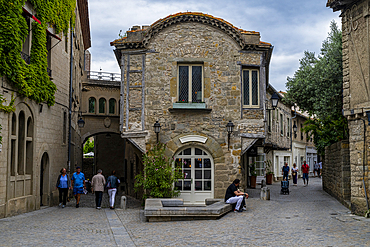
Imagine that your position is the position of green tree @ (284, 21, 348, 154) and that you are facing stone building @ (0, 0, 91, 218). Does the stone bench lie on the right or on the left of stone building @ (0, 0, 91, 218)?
left

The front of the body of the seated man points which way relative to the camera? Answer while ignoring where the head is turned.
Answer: to the viewer's right

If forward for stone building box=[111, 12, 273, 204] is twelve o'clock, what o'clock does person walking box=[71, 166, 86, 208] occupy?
The person walking is roughly at 3 o'clock from the stone building.

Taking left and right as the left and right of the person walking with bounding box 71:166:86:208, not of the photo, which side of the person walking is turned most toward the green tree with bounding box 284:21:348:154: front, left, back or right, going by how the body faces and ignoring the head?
left

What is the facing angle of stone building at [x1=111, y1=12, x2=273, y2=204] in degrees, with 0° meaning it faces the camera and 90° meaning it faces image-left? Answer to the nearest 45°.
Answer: approximately 0°

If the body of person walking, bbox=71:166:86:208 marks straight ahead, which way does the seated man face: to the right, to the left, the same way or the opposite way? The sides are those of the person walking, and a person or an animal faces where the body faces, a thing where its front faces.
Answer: to the left

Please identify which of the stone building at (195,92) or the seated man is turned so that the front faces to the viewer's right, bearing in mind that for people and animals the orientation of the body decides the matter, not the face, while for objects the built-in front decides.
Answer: the seated man

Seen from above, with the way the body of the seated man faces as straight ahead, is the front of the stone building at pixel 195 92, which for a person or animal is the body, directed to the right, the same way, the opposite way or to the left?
to the right

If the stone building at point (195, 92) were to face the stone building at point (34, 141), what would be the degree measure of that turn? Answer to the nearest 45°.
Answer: approximately 90° to its right
